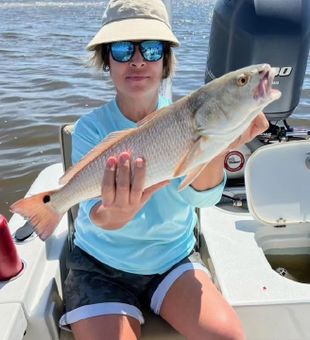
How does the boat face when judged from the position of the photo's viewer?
facing the viewer

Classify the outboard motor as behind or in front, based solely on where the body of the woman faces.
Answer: behind

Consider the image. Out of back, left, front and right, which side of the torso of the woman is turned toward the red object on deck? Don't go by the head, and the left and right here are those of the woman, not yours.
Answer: right

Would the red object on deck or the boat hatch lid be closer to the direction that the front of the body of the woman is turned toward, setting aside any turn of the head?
the red object on deck

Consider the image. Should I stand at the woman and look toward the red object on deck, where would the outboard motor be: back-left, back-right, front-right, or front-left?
back-right
